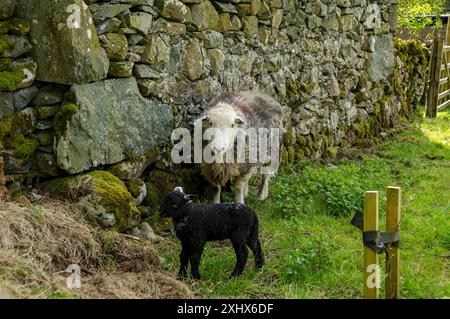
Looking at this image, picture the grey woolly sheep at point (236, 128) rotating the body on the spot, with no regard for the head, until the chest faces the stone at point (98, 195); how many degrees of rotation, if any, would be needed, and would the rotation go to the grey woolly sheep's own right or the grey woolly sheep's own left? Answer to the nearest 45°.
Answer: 0° — it already faces it

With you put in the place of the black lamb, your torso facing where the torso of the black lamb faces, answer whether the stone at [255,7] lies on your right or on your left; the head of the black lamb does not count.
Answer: on your right

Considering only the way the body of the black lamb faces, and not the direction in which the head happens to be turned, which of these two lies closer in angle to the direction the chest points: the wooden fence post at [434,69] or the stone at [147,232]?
the stone

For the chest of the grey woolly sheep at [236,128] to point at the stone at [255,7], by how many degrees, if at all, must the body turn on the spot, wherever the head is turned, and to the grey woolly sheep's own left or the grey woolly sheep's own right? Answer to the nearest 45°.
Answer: approximately 135° to the grey woolly sheep's own right

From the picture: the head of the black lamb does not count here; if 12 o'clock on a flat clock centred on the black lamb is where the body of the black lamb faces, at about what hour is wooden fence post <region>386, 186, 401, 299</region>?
The wooden fence post is roughly at 7 o'clock from the black lamb.

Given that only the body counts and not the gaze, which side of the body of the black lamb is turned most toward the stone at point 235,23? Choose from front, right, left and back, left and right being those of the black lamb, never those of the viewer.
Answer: right

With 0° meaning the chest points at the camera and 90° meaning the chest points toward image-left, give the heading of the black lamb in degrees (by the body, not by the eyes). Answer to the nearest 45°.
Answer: approximately 90°

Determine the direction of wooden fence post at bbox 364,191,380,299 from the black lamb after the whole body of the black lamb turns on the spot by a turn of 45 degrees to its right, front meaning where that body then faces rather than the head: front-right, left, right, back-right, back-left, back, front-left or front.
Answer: back

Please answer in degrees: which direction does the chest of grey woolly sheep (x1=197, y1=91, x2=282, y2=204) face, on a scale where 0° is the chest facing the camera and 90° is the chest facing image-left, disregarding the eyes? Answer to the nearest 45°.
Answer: approximately 45°

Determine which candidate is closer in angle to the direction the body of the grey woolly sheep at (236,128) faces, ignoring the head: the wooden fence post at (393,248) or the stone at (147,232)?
the stone
